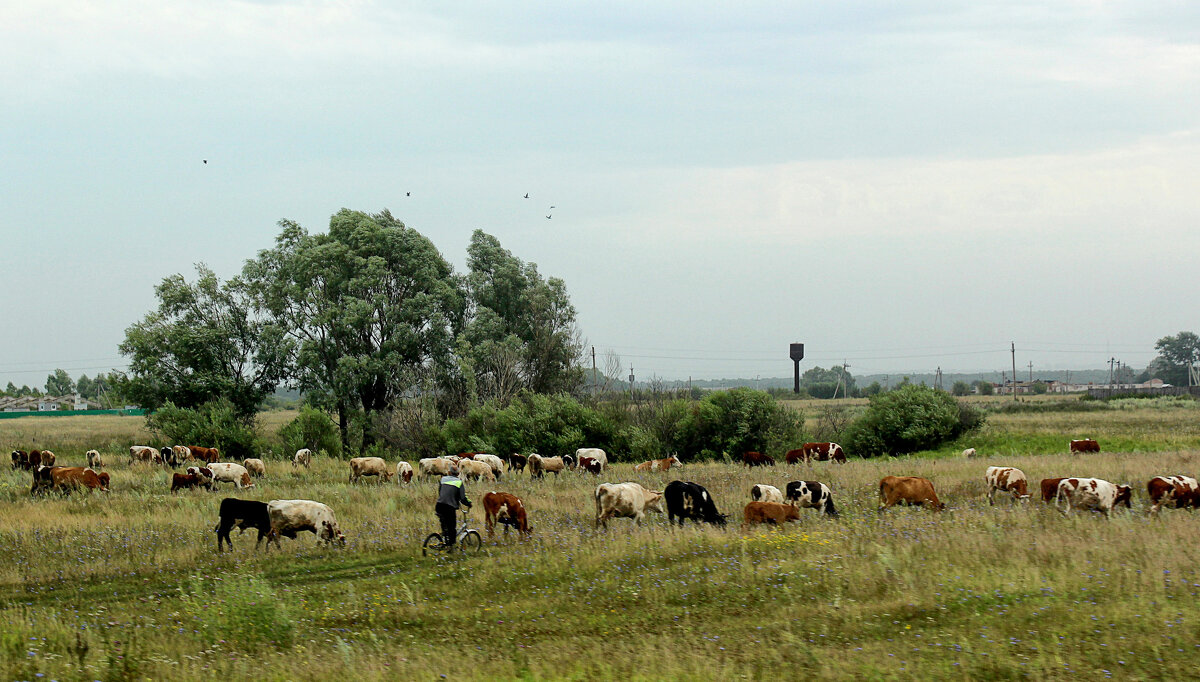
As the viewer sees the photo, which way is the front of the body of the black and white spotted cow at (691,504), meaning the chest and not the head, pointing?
to the viewer's right

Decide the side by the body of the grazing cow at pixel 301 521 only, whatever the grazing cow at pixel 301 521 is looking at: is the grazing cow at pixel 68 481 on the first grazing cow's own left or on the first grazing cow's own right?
on the first grazing cow's own left

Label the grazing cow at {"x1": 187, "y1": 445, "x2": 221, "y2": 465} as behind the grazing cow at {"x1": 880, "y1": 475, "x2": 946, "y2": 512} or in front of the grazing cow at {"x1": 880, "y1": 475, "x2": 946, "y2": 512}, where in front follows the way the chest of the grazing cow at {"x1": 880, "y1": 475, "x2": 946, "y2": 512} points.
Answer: behind

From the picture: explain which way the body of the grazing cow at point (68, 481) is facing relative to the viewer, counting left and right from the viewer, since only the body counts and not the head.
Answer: facing to the right of the viewer

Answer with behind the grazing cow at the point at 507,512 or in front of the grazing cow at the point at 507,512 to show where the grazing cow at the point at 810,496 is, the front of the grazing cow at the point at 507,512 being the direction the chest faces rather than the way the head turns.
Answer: in front

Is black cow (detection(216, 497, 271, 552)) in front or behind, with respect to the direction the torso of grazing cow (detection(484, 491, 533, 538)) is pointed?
behind

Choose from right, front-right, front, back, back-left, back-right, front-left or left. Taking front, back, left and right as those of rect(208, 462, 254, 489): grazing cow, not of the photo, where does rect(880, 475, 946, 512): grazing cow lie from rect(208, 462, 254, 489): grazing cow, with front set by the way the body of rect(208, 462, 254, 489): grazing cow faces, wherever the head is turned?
front-right

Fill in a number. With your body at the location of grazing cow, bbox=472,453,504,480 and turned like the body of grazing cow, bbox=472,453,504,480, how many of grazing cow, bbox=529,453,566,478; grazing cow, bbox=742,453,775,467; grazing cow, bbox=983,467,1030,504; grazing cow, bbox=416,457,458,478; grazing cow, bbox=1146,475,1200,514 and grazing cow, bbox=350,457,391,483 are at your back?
2

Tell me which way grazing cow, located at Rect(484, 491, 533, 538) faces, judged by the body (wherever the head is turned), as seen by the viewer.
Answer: to the viewer's right
